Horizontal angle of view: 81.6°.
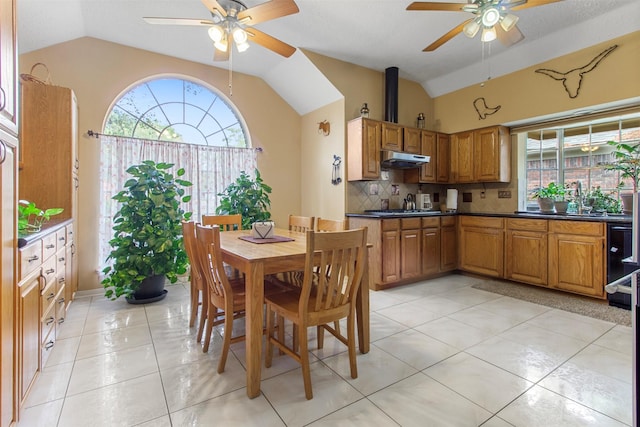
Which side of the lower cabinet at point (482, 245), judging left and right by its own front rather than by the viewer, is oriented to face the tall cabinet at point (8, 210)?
front

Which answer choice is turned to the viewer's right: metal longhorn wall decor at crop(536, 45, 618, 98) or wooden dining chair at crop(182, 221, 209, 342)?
the wooden dining chair

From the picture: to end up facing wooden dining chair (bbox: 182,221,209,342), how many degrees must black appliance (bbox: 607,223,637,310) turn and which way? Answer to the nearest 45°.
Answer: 0° — it already faces it

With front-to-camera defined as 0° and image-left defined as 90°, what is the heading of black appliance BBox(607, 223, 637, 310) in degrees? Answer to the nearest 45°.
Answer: approximately 45°

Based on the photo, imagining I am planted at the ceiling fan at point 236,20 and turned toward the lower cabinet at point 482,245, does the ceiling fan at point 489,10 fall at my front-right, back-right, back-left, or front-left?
front-right

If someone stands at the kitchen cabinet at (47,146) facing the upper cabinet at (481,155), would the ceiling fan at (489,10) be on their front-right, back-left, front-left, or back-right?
front-right

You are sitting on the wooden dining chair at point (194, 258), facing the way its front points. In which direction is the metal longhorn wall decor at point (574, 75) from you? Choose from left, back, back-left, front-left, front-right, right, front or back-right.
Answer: front

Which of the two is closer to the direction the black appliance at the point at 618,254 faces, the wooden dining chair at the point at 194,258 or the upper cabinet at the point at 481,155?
the wooden dining chair

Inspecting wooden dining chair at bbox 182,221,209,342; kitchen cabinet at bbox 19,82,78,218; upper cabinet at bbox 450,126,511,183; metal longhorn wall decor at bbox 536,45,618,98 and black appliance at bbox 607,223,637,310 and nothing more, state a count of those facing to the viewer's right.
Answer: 2

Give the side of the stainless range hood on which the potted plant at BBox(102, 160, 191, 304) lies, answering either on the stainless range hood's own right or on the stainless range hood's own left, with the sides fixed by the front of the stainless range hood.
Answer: on the stainless range hood's own right

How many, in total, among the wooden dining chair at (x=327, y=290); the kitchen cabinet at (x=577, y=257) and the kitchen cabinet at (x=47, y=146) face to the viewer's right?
1

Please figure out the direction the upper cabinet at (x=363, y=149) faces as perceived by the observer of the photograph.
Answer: facing the viewer and to the right of the viewer

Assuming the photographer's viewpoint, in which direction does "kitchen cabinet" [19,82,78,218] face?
facing to the right of the viewer

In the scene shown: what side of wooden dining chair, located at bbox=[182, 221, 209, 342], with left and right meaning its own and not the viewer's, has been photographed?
right

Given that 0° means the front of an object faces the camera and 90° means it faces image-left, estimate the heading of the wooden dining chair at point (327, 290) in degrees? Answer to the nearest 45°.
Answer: approximately 135°
